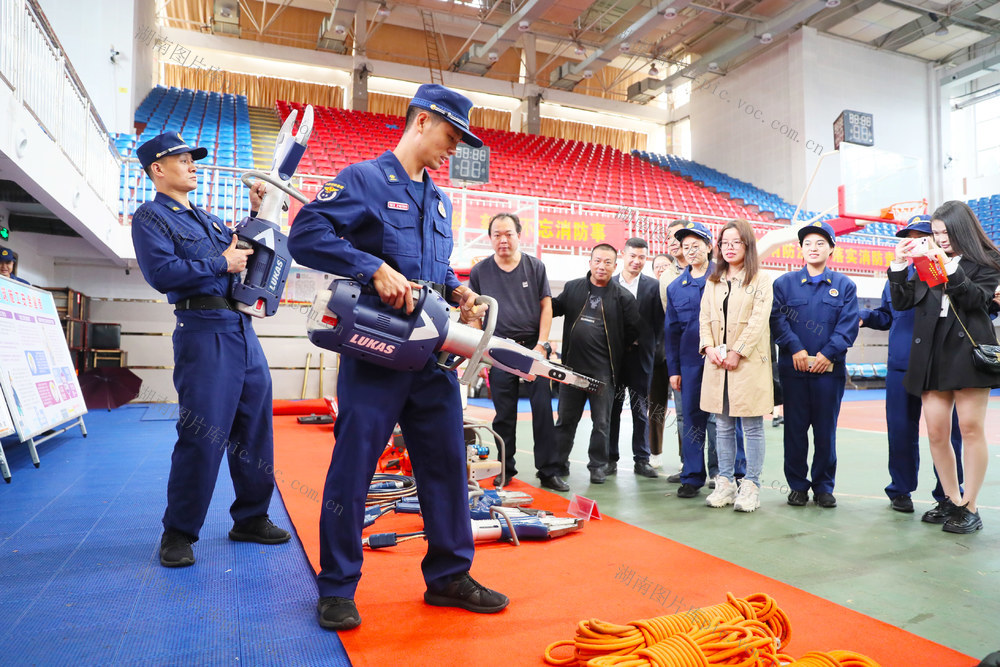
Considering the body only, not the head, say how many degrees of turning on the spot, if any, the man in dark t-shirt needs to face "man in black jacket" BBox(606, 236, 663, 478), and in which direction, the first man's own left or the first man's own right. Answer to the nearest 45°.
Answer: approximately 135° to the first man's own left

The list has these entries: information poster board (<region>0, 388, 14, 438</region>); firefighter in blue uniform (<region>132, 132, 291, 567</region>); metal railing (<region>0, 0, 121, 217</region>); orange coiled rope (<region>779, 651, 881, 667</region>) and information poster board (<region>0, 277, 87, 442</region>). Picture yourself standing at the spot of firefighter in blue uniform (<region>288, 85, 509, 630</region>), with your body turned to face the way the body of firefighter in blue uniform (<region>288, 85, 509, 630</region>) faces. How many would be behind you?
4

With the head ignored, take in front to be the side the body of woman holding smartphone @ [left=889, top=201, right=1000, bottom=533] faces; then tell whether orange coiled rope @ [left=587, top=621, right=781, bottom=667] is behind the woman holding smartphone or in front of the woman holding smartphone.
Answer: in front

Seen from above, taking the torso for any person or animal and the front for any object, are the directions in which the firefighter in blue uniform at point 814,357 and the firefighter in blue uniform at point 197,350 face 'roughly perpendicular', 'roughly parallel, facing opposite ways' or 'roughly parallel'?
roughly perpendicular

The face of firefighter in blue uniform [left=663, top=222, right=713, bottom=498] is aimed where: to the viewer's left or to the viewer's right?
to the viewer's left

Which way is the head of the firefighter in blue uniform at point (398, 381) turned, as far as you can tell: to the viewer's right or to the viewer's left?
to the viewer's right

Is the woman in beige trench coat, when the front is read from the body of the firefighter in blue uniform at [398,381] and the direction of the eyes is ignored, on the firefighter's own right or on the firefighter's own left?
on the firefighter's own left

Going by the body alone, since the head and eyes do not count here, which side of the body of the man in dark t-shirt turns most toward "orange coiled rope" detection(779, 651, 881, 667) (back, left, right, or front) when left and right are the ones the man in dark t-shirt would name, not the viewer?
front

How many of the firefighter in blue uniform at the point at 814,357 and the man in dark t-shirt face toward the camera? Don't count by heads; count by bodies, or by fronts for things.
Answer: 2

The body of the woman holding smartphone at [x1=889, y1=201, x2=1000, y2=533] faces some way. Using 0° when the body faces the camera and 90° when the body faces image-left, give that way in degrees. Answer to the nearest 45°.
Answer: approximately 45°

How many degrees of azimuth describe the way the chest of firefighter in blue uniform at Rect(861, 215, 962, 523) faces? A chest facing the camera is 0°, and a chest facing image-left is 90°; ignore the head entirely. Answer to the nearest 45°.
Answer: approximately 45°
